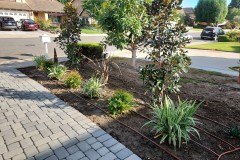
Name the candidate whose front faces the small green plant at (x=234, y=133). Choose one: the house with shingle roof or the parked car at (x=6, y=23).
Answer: the house with shingle roof

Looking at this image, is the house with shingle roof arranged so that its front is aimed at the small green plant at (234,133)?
yes

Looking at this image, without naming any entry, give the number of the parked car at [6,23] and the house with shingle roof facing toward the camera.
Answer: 1

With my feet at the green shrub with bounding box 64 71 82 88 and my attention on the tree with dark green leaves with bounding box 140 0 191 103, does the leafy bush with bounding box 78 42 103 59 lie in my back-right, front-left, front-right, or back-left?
back-left

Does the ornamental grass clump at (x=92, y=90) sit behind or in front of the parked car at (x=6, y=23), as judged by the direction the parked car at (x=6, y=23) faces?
behind

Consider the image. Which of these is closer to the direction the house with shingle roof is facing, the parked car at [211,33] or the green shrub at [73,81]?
the green shrub

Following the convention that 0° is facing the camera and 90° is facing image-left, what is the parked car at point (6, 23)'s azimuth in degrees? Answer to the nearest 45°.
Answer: approximately 135°

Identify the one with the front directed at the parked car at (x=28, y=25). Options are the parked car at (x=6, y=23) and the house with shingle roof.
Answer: the house with shingle roof

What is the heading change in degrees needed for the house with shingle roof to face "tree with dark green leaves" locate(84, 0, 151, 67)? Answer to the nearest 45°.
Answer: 0° — it already faces it

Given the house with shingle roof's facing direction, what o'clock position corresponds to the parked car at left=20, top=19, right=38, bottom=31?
The parked car is roughly at 12 o'clock from the house with shingle roof.

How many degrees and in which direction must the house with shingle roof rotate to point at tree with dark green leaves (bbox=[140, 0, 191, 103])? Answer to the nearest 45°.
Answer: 0° — it already faces it

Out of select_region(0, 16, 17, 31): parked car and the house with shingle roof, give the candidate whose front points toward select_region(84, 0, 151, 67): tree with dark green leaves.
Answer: the house with shingle roof
